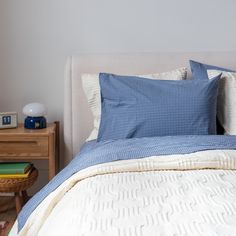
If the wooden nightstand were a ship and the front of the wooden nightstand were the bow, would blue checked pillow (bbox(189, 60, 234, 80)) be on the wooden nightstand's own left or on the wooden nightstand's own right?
on the wooden nightstand's own left

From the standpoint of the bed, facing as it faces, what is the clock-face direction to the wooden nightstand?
The wooden nightstand is roughly at 5 o'clock from the bed.

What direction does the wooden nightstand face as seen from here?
toward the camera

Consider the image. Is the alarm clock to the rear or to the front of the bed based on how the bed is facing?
to the rear

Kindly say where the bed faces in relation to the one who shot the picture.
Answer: facing the viewer

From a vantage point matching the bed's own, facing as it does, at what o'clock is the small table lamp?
The small table lamp is roughly at 5 o'clock from the bed.

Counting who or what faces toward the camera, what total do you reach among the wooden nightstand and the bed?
2

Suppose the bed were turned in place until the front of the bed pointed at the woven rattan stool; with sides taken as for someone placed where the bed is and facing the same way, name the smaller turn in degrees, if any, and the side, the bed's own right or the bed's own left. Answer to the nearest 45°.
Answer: approximately 135° to the bed's own right
